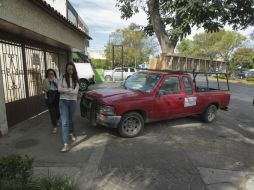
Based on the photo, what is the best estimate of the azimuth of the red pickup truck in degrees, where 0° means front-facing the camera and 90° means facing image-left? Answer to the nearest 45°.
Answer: approximately 45°

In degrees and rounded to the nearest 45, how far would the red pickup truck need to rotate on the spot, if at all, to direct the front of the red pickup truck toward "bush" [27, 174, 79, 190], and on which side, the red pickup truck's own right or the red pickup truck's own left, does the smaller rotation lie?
approximately 45° to the red pickup truck's own left

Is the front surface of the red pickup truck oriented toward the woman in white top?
yes

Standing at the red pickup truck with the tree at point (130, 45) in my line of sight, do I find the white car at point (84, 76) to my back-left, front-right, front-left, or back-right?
front-left

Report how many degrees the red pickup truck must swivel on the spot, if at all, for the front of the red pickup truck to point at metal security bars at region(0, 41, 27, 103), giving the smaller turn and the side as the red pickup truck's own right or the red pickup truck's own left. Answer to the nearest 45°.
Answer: approximately 45° to the red pickup truck's own right

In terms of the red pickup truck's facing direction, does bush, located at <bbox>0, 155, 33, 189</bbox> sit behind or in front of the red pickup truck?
in front

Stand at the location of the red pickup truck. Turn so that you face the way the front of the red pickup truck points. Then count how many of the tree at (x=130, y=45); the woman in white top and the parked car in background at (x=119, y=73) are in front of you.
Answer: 1

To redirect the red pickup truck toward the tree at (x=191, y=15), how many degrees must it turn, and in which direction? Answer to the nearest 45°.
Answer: approximately 180°

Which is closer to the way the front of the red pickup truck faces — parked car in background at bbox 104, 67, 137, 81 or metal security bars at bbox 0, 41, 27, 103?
the metal security bars

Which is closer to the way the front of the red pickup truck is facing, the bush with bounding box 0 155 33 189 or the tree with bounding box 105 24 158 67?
the bush

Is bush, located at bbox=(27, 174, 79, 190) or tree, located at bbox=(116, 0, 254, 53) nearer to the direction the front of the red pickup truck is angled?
the bush

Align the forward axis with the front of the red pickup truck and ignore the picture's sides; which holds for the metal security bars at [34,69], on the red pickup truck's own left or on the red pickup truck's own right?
on the red pickup truck's own right

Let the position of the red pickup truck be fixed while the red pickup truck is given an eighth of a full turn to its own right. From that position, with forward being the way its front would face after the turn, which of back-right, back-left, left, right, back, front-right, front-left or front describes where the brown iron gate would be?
front
